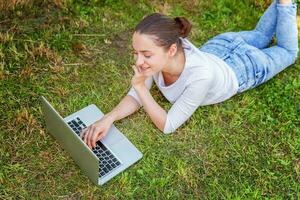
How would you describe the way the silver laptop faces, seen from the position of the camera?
facing away from the viewer and to the right of the viewer

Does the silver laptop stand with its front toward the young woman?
yes
